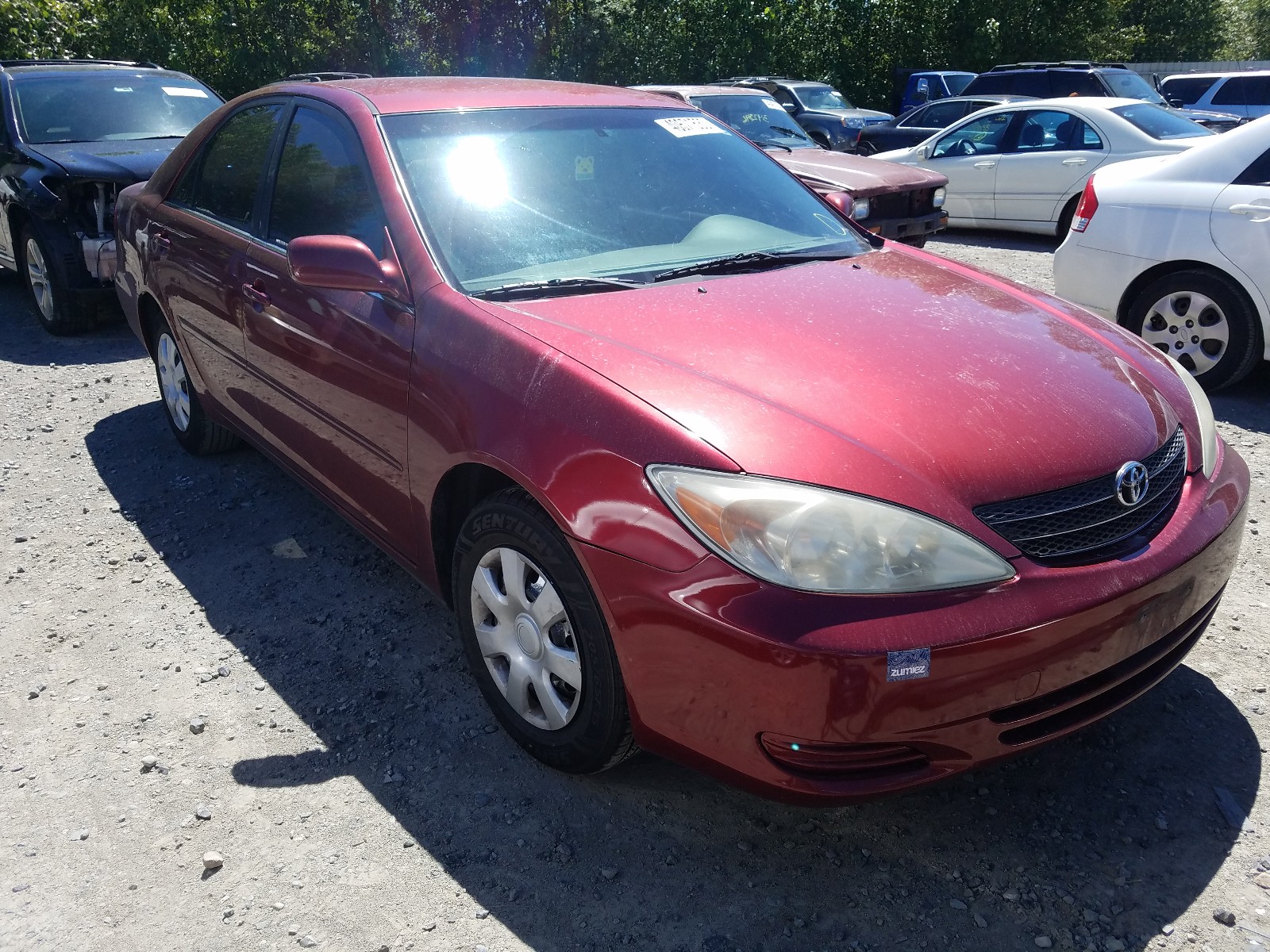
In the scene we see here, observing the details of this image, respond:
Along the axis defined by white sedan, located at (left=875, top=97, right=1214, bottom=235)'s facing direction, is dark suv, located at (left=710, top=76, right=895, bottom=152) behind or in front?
in front

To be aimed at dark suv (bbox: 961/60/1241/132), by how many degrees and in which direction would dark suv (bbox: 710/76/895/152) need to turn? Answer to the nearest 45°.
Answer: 0° — it already faces it

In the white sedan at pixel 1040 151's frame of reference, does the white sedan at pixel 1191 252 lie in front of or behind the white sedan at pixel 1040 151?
behind

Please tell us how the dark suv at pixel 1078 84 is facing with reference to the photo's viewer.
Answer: facing the viewer and to the right of the viewer

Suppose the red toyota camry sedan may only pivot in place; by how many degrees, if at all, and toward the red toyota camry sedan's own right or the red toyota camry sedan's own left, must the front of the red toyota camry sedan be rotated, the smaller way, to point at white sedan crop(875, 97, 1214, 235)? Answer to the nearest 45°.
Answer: approximately 135° to the red toyota camry sedan's own left

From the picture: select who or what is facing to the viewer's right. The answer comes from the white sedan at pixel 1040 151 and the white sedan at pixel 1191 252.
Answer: the white sedan at pixel 1191 252

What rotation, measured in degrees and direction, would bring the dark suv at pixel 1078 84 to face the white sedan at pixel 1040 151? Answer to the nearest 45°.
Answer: approximately 45° to its right

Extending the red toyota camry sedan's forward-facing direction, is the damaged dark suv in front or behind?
behind

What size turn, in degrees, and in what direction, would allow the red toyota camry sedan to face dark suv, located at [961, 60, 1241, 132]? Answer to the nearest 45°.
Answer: approximately 135° to its left

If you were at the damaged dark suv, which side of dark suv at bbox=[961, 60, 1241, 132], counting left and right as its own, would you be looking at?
right

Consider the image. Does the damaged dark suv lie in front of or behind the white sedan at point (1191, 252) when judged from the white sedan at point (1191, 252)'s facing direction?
behind
